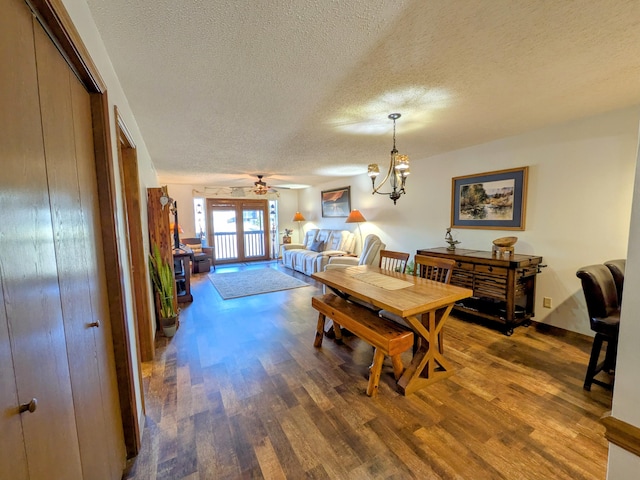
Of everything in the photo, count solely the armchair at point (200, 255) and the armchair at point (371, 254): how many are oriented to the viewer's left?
1

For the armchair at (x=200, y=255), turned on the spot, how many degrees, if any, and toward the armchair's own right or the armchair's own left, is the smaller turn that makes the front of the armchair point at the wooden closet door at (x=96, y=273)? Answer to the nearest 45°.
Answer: approximately 45° to the armchair's own right

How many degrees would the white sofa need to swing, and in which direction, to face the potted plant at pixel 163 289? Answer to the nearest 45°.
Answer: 0° — it already faces it

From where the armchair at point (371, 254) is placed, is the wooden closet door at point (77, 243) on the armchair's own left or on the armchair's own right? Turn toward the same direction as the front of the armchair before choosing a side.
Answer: on the armchair's own left

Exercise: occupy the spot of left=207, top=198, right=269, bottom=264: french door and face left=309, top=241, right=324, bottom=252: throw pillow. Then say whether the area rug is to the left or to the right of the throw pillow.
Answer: right

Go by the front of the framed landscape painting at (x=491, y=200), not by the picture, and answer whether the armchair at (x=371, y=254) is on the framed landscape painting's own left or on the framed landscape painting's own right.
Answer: on the framed landscape painting's own right

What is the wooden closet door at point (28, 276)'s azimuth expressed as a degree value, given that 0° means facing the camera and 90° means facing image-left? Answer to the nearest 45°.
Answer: approximately 315°

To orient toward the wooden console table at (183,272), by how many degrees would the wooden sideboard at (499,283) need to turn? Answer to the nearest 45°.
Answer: approximately 45° to its right

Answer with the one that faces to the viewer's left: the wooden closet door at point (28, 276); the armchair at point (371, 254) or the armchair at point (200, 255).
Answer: the armchair at point (371, 254)

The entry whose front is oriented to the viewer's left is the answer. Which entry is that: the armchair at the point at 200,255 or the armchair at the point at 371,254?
the armchair at the point at 371,254

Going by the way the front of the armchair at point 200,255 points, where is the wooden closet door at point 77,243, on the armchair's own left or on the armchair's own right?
on the armchair's own right
